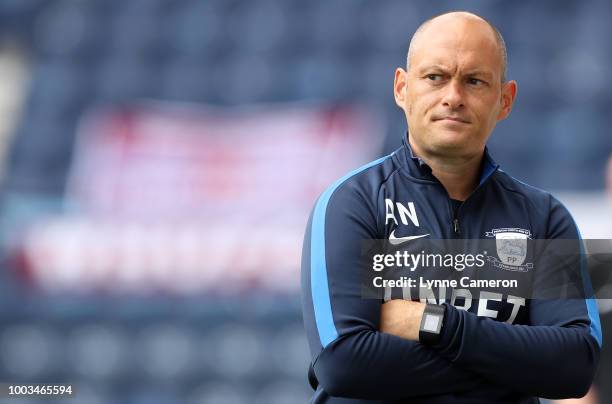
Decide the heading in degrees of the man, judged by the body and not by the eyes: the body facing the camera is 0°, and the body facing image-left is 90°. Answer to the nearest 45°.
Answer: approximately 0°
